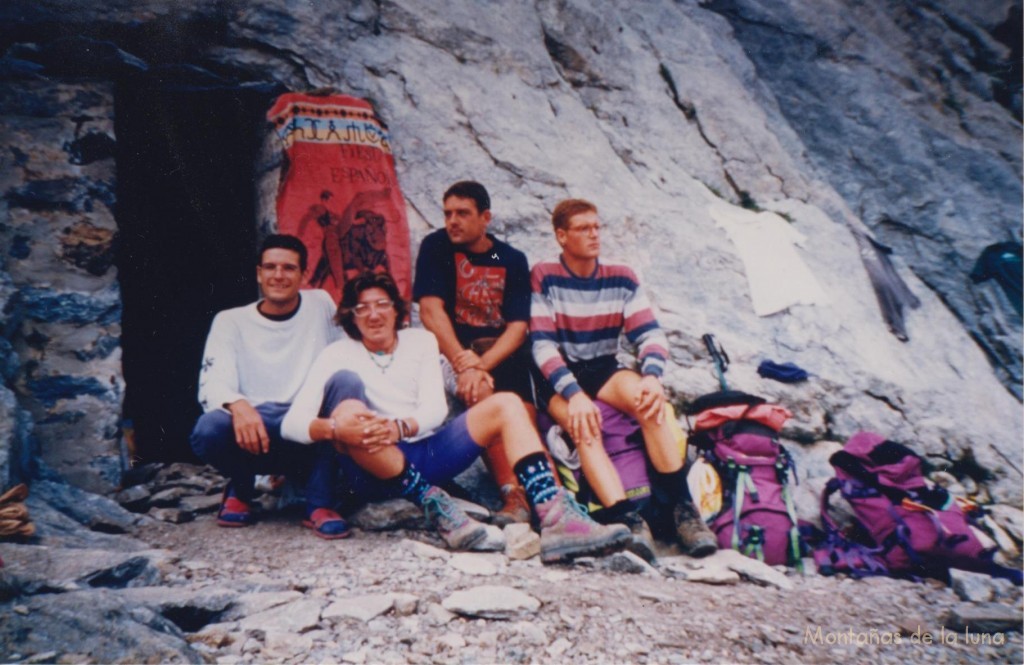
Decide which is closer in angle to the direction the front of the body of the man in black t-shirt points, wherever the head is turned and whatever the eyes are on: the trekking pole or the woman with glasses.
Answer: the woman with glasses

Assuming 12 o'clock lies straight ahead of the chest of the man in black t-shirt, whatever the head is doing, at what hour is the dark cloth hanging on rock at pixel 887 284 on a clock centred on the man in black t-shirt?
The dark cloth hanging on rock is roughly at 8 o'clock from the man in black t-shirt.

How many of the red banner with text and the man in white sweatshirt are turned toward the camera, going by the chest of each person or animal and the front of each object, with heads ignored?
2

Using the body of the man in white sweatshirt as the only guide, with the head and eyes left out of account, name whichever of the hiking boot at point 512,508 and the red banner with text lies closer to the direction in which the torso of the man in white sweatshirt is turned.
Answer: the hiking boot

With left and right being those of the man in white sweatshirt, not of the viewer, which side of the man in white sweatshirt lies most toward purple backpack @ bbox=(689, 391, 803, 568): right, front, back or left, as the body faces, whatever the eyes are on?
left

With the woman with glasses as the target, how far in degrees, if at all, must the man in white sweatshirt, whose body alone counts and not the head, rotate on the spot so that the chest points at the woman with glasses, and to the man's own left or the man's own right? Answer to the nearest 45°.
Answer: approximately 45° to the man's own left

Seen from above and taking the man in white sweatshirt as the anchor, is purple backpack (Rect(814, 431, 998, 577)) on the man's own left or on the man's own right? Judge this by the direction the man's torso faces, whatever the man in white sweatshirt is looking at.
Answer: on the man's own left

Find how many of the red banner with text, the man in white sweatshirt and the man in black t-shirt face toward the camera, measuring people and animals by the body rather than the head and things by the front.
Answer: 3

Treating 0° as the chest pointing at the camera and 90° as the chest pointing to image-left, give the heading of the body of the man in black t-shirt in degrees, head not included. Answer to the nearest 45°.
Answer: approximately 0°
